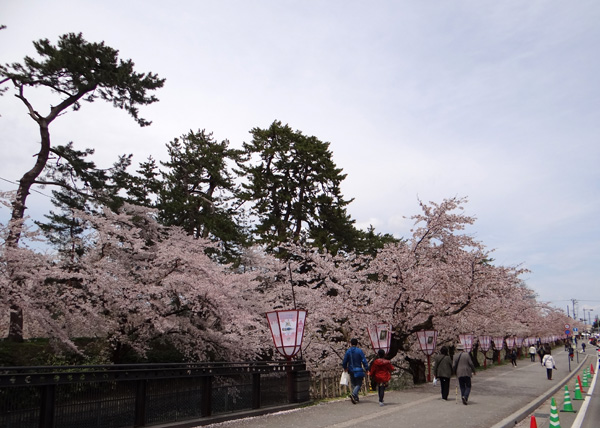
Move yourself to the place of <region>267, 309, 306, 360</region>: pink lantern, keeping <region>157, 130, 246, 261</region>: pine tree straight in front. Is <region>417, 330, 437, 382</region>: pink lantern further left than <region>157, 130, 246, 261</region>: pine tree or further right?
right

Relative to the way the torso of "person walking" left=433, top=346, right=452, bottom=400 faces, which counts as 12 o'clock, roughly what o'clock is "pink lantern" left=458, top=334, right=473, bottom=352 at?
The pink lantern is roughly at 12 o'clock from the person walking.

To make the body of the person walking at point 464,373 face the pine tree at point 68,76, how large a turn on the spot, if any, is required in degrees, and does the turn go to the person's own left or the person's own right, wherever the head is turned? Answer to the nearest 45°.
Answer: approximately 90° to the person's own left

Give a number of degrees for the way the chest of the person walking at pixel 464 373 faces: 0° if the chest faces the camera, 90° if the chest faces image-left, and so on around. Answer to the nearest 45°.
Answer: approximately 180°

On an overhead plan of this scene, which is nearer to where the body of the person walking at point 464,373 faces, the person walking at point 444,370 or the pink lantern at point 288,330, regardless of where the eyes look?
the person walking

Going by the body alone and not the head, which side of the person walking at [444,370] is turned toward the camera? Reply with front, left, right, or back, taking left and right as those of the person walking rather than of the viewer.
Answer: back

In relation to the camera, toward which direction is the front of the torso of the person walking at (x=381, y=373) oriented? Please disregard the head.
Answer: away from the camera

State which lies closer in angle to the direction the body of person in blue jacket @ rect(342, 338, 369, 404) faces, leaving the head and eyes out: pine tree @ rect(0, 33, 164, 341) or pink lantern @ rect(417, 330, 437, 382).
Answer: the pink lantern

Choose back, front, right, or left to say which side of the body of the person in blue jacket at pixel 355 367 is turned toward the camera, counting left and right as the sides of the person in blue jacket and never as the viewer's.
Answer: back
